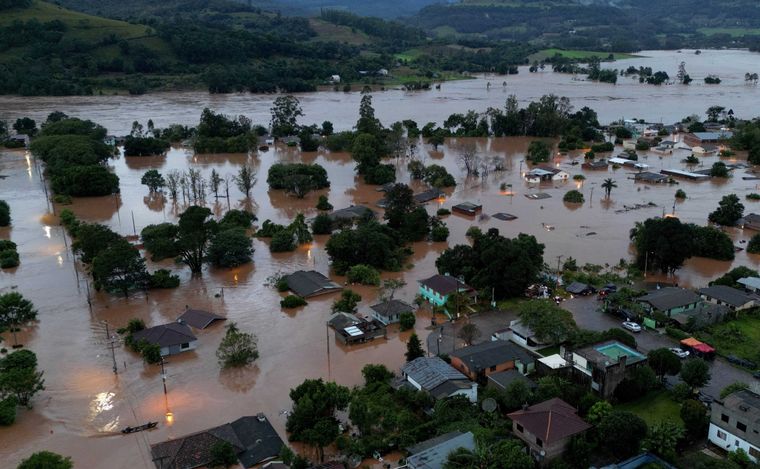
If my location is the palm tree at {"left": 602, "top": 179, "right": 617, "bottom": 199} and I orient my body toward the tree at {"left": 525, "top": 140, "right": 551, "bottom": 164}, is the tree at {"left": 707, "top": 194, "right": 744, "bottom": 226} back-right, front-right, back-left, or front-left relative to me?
back-right

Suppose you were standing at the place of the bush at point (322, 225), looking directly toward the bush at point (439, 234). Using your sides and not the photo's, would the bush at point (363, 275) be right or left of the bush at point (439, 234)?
right

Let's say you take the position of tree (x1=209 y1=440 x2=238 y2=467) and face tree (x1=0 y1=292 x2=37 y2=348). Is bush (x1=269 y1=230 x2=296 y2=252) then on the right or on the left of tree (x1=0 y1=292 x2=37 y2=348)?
right
